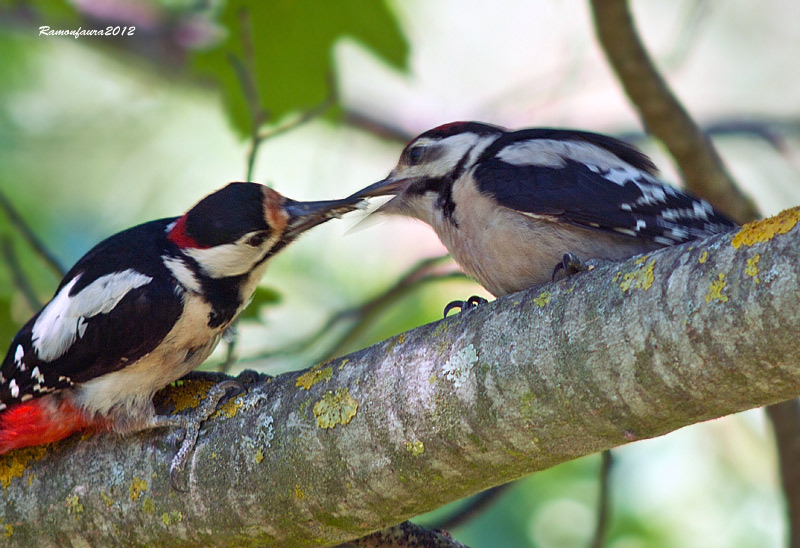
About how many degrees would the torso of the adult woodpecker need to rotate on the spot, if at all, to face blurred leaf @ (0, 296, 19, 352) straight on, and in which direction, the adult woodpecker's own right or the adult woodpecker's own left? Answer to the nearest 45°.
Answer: approximately 135° to the adult woodpecker's own left

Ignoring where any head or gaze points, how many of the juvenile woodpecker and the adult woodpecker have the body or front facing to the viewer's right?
1

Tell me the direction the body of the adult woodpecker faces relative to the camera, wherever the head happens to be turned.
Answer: to the viewer's right

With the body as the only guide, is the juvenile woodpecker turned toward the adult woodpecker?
yes

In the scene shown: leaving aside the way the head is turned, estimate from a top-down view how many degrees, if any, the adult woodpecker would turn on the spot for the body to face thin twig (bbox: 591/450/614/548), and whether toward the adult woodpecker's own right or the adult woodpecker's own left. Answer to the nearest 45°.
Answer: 0° — it already faces it

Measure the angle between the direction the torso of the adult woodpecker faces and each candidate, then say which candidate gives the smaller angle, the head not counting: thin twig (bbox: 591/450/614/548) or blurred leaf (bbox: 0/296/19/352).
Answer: the thin twig

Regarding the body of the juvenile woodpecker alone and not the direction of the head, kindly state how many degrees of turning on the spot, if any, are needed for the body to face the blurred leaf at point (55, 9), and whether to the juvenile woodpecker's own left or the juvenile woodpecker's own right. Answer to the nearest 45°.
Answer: approximately 45° to the juvenile woodpecker's own right

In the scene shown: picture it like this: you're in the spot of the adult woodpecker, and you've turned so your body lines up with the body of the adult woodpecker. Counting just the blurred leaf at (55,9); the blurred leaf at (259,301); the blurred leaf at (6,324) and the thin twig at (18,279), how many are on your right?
0

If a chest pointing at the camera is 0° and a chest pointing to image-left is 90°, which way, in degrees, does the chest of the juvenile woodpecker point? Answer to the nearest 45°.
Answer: approximately 90°

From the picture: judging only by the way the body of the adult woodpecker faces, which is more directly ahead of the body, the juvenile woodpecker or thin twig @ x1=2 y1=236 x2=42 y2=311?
the juvenile woodpecker

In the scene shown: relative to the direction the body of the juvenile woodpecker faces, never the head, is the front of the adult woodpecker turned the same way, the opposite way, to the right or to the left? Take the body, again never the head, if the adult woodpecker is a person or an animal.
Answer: the opposite way

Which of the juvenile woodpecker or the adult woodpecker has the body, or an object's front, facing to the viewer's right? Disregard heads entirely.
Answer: the adult woodpecker

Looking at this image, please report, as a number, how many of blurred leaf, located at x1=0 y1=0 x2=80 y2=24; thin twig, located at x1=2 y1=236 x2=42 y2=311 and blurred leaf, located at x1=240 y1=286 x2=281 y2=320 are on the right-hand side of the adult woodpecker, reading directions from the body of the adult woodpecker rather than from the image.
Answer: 0

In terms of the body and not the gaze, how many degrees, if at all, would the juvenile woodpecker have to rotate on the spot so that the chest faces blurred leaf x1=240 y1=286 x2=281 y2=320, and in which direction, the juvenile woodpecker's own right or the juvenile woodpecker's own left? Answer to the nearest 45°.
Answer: approximately 45° to the juvenile woodpecker's own right
